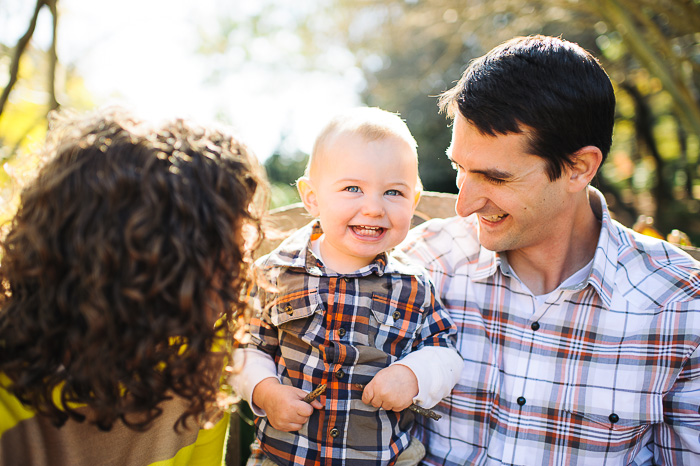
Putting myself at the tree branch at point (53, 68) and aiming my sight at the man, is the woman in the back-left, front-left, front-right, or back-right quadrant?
front-right

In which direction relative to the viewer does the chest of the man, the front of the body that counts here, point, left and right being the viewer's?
facing the viewer and to the left of the viewer

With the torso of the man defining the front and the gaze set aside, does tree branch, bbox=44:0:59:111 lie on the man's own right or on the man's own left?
on the man's own right

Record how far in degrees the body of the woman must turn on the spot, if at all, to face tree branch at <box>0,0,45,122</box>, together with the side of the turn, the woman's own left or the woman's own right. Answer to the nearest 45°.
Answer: approximately 45° to the woman's own left

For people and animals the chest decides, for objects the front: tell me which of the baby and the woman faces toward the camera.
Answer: the baby

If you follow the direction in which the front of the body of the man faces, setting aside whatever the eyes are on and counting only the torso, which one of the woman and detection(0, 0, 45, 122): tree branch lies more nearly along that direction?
the woman

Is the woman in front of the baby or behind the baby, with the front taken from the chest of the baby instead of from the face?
in front

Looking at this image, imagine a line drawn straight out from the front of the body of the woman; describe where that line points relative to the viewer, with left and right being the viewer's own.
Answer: facing away from the viewer and to the right of the viewer

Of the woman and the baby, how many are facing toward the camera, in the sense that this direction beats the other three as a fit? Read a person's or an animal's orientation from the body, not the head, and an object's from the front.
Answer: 1

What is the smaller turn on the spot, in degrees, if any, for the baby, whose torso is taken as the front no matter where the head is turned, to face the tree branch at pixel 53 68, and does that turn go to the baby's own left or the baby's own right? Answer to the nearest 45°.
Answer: approximately 135° to the baby's own right

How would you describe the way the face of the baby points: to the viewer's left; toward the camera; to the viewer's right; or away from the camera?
toward the camera

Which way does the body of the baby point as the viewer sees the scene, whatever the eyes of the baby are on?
toward the camera

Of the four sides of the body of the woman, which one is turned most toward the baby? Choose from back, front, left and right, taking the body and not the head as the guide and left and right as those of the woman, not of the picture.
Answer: front

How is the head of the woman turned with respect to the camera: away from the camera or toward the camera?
away from the camera
